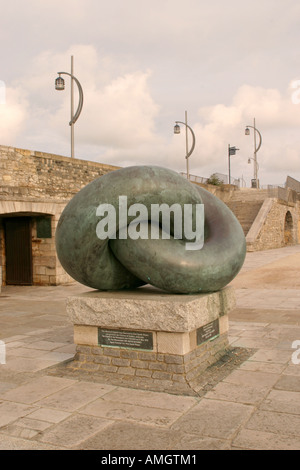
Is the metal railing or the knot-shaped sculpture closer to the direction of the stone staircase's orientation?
the knot-shaped sculpture

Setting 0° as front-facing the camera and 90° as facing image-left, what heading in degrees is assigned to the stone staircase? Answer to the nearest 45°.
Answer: approximately 0°

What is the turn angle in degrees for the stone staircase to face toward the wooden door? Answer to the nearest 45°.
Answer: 0° — it already faces it

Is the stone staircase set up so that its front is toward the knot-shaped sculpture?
yes
